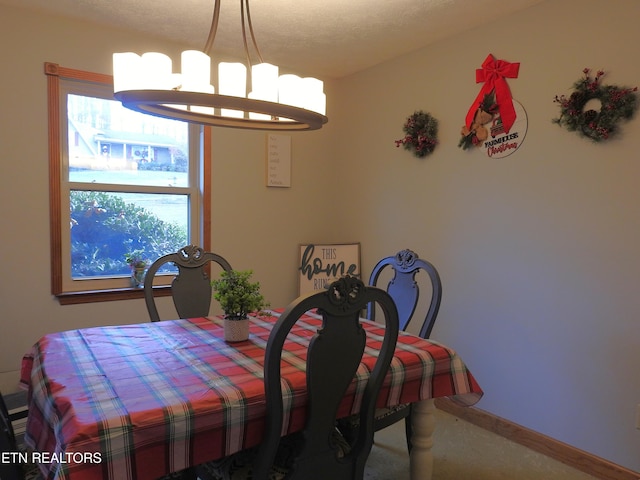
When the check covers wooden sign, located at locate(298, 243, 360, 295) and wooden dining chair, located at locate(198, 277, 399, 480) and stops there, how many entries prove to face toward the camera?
1

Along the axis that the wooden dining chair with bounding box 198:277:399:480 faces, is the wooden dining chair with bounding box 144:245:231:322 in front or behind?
in front

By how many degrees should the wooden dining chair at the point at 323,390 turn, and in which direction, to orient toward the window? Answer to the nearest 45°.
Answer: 0° — it already faces it

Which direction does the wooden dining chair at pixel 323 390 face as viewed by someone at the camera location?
facing away from the viewer and to the left of the viewer

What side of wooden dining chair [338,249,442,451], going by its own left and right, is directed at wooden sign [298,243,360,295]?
right

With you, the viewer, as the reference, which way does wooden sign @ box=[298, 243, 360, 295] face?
facing the viewer

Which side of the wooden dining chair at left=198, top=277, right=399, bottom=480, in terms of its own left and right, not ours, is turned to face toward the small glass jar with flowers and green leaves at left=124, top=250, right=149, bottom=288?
front

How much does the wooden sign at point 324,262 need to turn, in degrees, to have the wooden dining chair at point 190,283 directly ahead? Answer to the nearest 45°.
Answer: approximately 45° to its right

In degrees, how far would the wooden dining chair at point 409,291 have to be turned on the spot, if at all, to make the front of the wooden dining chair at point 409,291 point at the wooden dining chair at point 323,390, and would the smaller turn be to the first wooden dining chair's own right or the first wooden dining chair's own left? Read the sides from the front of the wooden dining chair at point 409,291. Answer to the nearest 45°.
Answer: approximately 45° to the first wooden dining chair's own left

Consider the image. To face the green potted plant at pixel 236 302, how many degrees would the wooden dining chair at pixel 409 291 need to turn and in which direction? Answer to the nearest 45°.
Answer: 0° — it already faces it

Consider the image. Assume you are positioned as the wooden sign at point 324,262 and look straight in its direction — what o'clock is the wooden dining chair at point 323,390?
The wooden dining chair is roughly at 12 o'clock from the wooden sign.

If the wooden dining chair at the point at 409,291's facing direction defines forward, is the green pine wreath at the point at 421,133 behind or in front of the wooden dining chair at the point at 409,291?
behind

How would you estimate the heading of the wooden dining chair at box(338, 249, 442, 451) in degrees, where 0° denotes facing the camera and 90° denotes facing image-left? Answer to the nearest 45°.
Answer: approximately 45°

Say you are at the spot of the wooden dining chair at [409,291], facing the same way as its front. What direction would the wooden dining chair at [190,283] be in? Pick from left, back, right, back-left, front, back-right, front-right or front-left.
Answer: front-right
